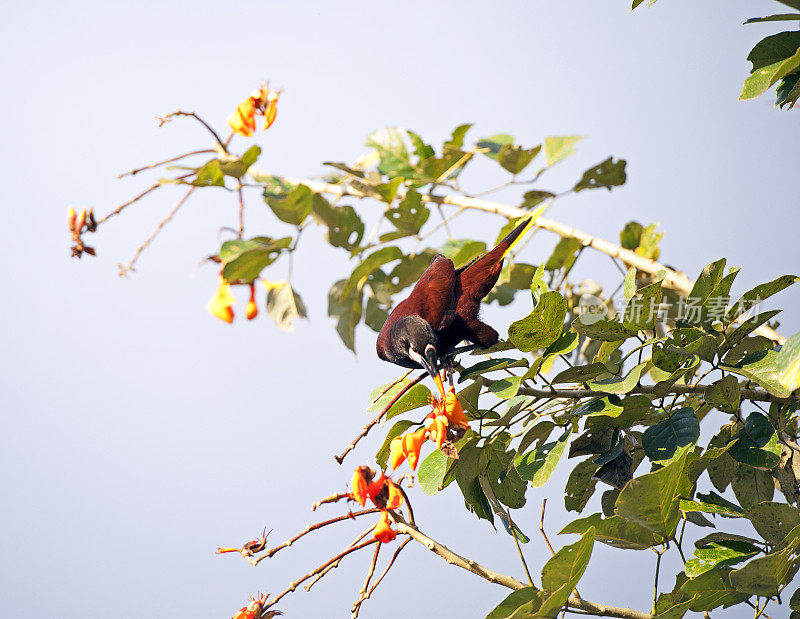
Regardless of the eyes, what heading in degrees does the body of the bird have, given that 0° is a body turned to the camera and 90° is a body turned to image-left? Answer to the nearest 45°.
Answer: approximately 45°
